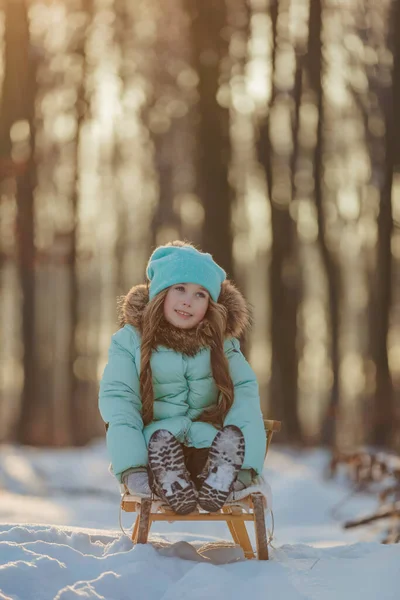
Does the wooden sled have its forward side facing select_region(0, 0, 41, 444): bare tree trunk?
no

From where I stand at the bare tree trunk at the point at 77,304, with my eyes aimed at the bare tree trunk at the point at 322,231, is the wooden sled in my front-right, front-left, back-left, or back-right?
front-right

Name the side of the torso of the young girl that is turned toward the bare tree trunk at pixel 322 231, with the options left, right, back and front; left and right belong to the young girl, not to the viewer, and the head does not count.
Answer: back

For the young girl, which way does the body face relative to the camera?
toward the camera

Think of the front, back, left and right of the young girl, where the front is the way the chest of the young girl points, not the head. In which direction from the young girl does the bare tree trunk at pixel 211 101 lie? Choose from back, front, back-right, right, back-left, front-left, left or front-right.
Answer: back

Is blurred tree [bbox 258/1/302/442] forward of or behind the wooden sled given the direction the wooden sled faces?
behind

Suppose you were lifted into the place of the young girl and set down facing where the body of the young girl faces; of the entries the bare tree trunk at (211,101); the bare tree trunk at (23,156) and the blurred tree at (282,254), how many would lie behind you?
3

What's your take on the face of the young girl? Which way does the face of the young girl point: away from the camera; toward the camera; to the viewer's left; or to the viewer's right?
toward the camera

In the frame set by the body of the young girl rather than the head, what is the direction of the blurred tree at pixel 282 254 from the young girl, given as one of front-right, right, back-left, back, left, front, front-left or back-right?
back

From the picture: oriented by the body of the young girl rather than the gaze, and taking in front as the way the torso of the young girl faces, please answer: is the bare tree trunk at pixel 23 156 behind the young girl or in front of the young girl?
behind

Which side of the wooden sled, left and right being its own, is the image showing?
front
